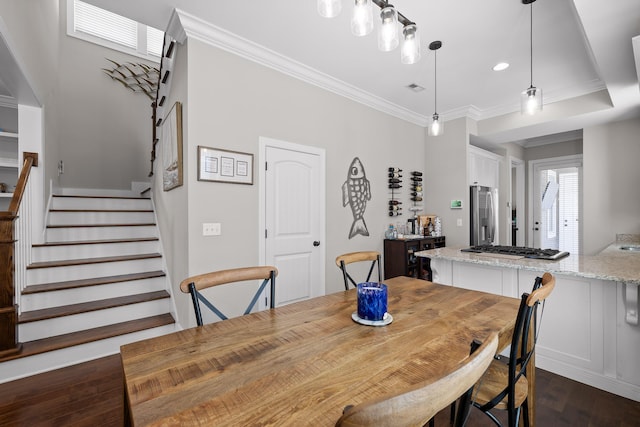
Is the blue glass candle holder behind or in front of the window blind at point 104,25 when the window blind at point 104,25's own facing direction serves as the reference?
in front

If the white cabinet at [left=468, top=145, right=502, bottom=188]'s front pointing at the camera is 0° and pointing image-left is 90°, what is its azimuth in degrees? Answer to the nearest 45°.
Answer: approximately 315°

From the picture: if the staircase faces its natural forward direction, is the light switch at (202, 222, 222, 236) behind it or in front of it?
in front

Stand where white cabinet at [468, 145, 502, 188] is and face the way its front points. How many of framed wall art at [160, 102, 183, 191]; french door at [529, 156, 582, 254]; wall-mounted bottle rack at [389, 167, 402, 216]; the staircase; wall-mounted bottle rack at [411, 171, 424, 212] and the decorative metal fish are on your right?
5

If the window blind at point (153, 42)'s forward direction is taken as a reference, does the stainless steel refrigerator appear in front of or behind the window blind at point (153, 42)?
in front

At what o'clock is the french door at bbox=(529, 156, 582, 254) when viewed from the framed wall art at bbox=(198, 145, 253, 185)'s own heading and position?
The french door is roughly at 10 o'clock from the framed wall art.

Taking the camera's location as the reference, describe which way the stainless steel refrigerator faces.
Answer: facing the viewer and to the right of the viewer

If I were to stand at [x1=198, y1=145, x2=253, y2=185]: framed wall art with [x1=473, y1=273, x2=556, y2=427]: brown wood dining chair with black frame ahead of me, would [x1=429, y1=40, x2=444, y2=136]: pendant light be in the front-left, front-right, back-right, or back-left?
front-left

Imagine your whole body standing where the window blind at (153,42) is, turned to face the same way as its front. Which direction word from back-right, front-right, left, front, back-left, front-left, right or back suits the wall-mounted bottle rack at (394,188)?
front

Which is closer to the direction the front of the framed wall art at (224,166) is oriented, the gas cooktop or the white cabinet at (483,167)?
the gas cooktop

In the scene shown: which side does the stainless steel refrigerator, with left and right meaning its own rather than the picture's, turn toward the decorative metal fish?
right

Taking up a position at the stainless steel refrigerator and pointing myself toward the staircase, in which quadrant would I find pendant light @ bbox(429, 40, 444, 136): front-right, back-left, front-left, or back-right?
front-left
